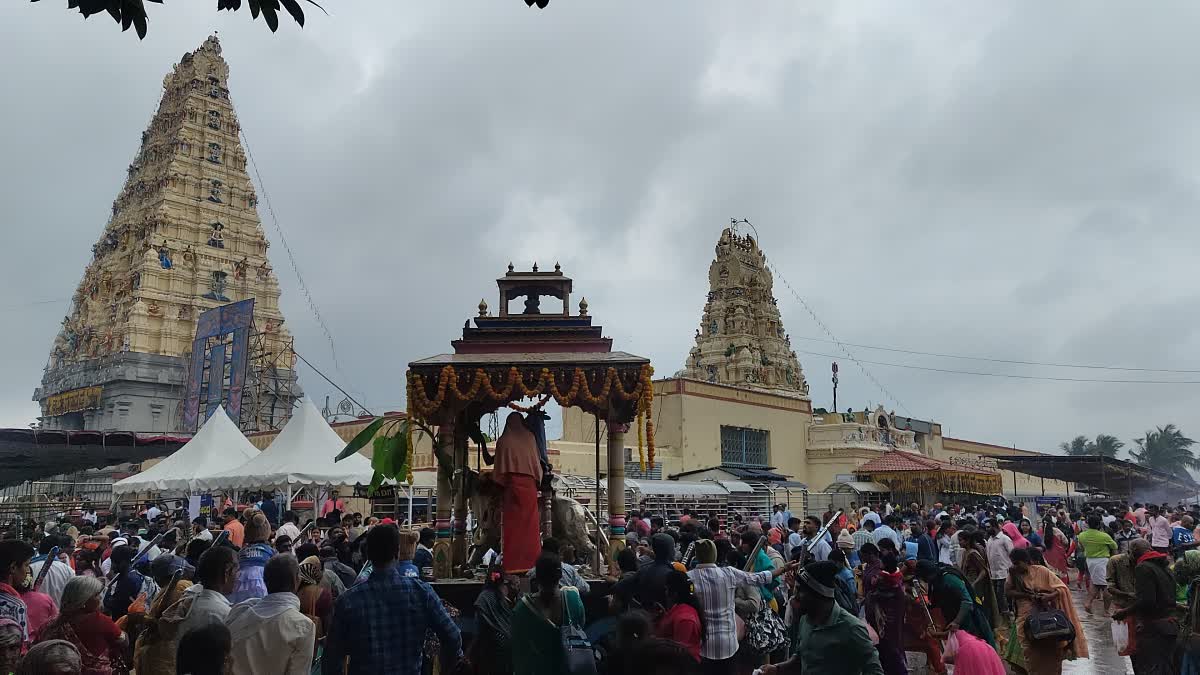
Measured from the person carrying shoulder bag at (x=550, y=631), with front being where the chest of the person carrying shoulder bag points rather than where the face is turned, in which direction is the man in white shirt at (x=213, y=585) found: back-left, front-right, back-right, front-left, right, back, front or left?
left

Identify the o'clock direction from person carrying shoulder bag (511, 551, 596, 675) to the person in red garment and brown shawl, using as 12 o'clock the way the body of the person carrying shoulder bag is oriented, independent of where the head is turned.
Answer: The person in red garment and brown shawl is roughly at 12 o'clock from the person carrying shoulder bag.

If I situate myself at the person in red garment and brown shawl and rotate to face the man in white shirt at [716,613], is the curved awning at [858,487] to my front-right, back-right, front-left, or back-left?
back-left

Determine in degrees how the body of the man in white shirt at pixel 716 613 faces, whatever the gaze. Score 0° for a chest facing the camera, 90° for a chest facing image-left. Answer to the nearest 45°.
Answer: approximately 180°

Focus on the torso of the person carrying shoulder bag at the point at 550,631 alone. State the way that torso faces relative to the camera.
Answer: away from the camera

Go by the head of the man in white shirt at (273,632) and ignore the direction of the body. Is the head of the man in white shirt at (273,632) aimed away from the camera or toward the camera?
away from the camera

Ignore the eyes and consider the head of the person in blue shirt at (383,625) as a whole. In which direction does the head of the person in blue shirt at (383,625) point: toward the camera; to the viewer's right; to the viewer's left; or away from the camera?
away from the camera

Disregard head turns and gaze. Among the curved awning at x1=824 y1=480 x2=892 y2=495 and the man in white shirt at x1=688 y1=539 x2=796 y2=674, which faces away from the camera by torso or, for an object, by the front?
the man in white shirt
